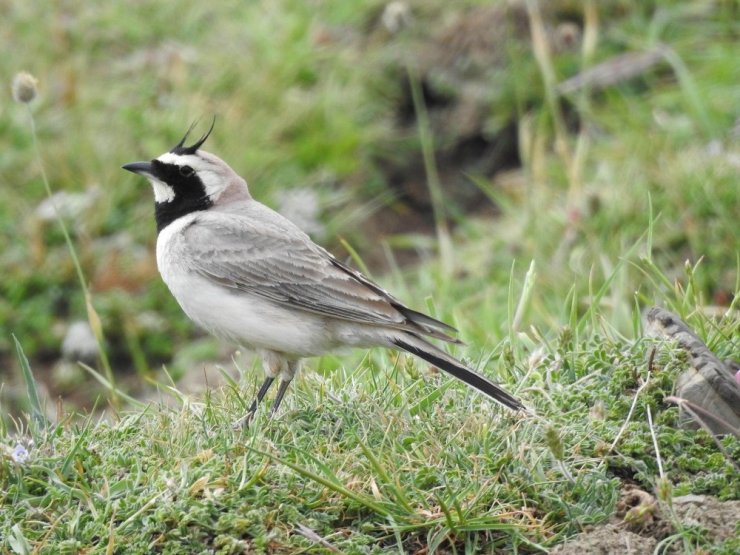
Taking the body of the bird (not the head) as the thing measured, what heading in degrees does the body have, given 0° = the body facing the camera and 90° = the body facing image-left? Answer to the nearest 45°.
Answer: approximately 90°

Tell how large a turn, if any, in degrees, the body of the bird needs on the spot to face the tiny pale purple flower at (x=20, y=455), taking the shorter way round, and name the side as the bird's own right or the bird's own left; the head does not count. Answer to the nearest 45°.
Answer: approximately 45° to the bird's own left
